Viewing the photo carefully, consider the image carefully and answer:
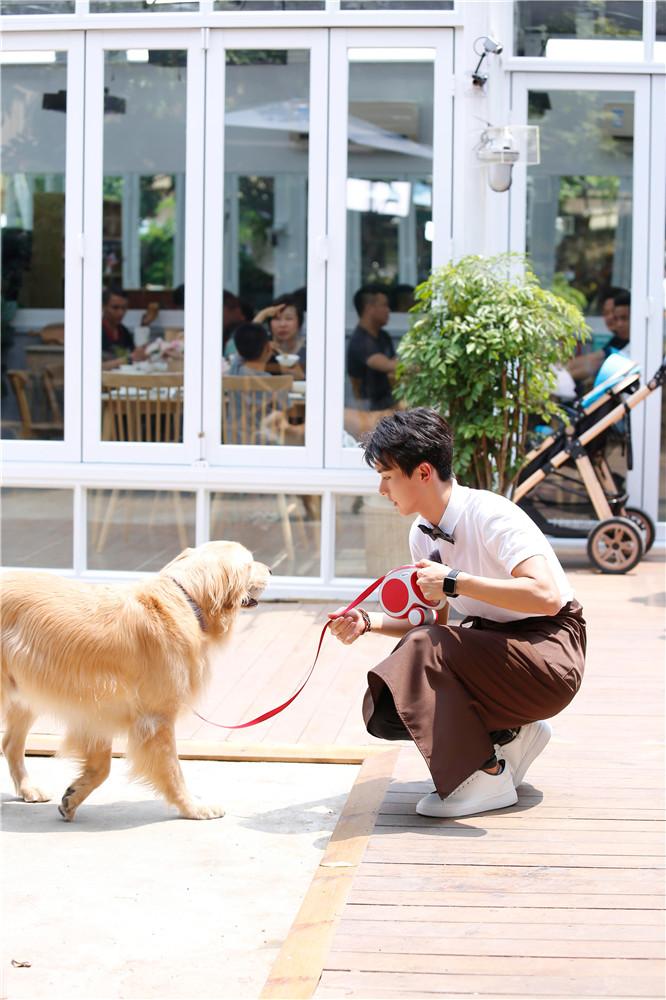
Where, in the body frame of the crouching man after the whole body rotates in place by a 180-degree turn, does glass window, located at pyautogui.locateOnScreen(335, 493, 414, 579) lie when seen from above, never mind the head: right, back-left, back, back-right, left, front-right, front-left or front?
left

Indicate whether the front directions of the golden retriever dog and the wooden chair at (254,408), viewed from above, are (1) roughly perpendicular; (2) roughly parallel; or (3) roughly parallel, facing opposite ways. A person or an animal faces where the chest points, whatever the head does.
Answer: roughly perpendicular

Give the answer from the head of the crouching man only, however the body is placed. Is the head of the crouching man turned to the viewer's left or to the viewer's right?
to the viewer's left

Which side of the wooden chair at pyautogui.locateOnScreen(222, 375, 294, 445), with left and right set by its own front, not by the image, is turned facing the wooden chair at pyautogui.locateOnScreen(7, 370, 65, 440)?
left

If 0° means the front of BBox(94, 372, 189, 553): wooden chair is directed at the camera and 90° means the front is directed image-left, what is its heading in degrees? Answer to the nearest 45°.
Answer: approximately 180°

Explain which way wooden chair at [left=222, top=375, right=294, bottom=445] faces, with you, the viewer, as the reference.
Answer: facing away from the viewer

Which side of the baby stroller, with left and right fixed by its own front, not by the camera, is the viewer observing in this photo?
left

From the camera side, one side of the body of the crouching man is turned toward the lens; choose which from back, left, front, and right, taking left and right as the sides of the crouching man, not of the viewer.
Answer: left

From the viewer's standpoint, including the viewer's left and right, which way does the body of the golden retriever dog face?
facing to the right of the viewer
